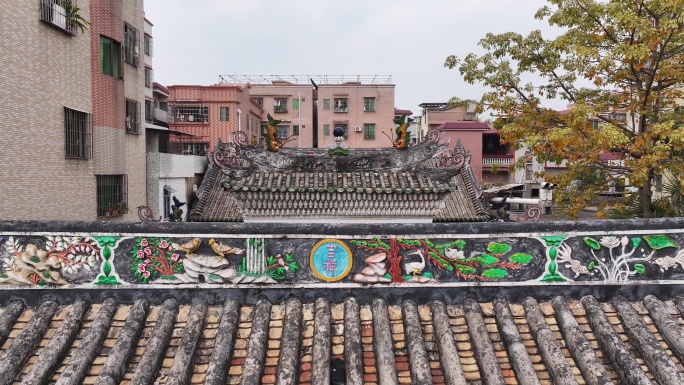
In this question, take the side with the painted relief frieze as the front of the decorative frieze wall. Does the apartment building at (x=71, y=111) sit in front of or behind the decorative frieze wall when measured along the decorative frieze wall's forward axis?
behind

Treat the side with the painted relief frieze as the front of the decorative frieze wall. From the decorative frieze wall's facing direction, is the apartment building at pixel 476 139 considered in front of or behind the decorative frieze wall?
behind

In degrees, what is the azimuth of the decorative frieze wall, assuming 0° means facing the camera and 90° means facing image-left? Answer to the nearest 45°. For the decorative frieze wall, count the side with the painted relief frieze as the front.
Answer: approximately 0°

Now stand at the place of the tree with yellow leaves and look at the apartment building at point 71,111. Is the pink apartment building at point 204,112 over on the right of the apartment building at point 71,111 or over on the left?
right

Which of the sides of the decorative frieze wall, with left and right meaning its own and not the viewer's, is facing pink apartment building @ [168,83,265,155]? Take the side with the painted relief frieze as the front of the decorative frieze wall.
back

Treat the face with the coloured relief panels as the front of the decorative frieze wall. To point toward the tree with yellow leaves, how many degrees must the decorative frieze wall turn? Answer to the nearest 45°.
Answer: approximately 135° to its left

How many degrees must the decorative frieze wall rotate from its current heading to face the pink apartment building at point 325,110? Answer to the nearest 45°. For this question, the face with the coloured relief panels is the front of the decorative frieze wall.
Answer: approximately 180°
